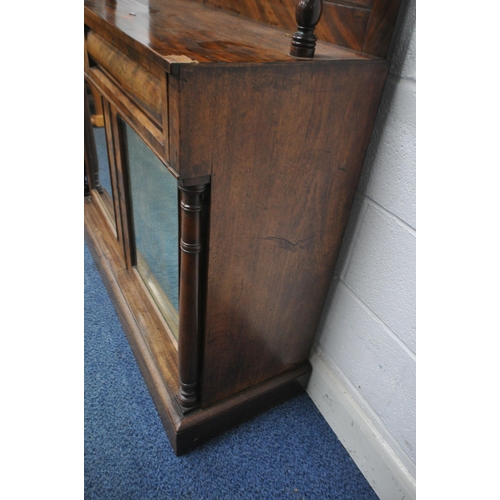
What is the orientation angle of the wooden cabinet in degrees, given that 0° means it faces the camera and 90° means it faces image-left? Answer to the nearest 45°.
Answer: approximately 45°
